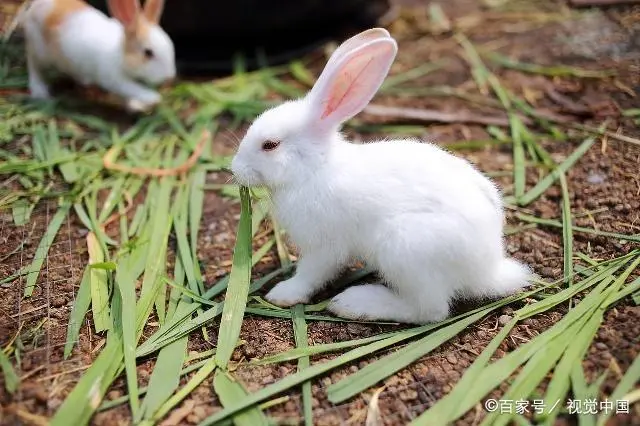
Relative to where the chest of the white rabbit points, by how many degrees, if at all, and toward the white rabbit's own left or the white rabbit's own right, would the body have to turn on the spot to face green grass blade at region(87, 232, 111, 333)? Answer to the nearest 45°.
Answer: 0° — it already faces it

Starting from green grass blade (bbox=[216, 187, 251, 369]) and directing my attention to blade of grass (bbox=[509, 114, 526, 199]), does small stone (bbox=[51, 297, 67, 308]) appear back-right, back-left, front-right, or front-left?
back-left

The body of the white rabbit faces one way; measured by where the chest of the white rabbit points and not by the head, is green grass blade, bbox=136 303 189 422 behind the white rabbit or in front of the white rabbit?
in front

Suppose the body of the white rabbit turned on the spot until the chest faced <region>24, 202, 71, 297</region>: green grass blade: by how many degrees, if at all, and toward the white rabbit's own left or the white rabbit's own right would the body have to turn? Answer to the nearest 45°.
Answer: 0° — it already faces it

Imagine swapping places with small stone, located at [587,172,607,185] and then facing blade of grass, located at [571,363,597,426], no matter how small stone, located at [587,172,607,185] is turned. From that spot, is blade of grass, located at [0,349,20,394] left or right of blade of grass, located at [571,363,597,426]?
right

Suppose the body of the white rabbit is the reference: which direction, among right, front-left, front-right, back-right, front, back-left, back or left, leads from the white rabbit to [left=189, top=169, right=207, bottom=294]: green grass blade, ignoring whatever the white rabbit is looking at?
front-right

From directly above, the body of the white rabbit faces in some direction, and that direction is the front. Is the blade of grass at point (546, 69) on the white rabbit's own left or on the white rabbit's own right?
on the white rabbit's own right

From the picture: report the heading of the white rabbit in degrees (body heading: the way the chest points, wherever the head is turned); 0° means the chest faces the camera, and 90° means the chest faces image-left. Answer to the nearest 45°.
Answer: approximately 90°

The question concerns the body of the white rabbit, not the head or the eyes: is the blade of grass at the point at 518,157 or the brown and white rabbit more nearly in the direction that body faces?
the brown and white rabbit

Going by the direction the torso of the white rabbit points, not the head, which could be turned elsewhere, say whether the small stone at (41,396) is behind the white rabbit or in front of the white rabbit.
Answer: in front
